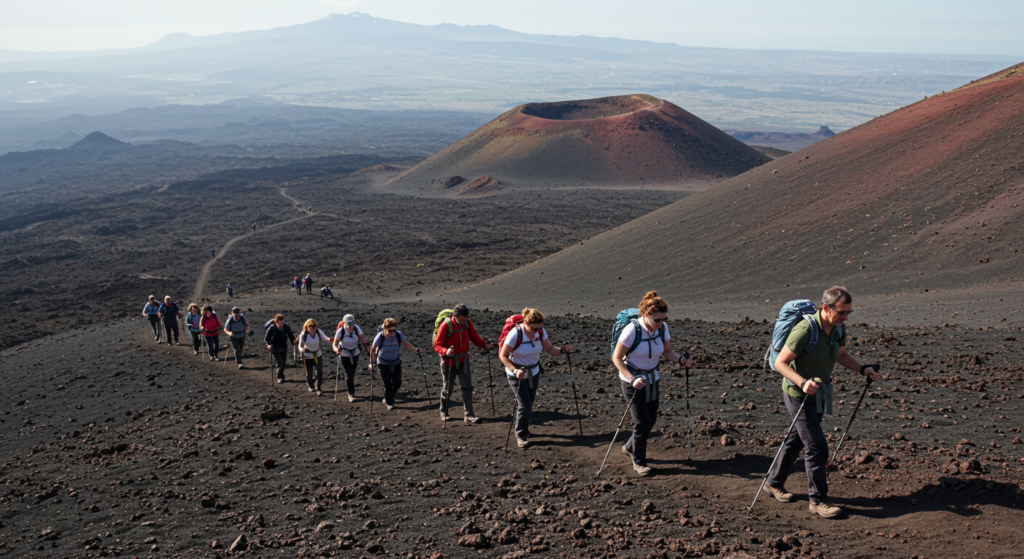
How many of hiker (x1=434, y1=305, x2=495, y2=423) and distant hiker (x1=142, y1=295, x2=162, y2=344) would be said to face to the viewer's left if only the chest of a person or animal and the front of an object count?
0

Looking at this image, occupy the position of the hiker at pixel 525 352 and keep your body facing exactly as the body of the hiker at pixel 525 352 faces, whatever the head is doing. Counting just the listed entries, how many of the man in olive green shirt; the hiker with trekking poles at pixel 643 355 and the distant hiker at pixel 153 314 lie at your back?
1

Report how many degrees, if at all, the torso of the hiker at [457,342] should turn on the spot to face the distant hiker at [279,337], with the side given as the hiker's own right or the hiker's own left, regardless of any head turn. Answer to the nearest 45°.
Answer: approximately 180°

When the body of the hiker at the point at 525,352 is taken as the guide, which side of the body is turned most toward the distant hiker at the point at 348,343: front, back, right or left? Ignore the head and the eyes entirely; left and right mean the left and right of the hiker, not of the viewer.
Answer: back

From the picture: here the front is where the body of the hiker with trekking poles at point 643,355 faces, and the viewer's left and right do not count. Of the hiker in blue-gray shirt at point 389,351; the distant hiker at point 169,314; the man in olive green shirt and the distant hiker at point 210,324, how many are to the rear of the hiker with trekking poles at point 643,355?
3

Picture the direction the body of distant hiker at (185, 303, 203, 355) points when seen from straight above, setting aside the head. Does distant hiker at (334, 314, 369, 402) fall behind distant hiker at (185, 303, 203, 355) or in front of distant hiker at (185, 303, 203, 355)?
in front

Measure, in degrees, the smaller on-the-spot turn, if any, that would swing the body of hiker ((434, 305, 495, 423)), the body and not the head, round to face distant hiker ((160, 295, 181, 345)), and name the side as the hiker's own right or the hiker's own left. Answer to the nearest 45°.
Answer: approximately 180°

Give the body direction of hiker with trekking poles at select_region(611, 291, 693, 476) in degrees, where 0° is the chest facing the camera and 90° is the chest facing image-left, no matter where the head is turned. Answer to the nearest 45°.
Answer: approximately 315°

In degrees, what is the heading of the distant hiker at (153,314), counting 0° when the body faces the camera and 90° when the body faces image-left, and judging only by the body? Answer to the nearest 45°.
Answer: approximately 315°

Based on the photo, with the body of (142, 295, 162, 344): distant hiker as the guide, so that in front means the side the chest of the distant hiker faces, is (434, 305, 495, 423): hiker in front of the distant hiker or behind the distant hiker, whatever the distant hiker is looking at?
in front

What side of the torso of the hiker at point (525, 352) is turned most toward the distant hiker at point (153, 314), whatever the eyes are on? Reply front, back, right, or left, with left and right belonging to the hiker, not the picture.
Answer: back

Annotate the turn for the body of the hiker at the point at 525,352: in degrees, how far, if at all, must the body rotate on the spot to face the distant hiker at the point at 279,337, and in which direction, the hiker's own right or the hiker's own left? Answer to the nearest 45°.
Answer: approximately 180°
